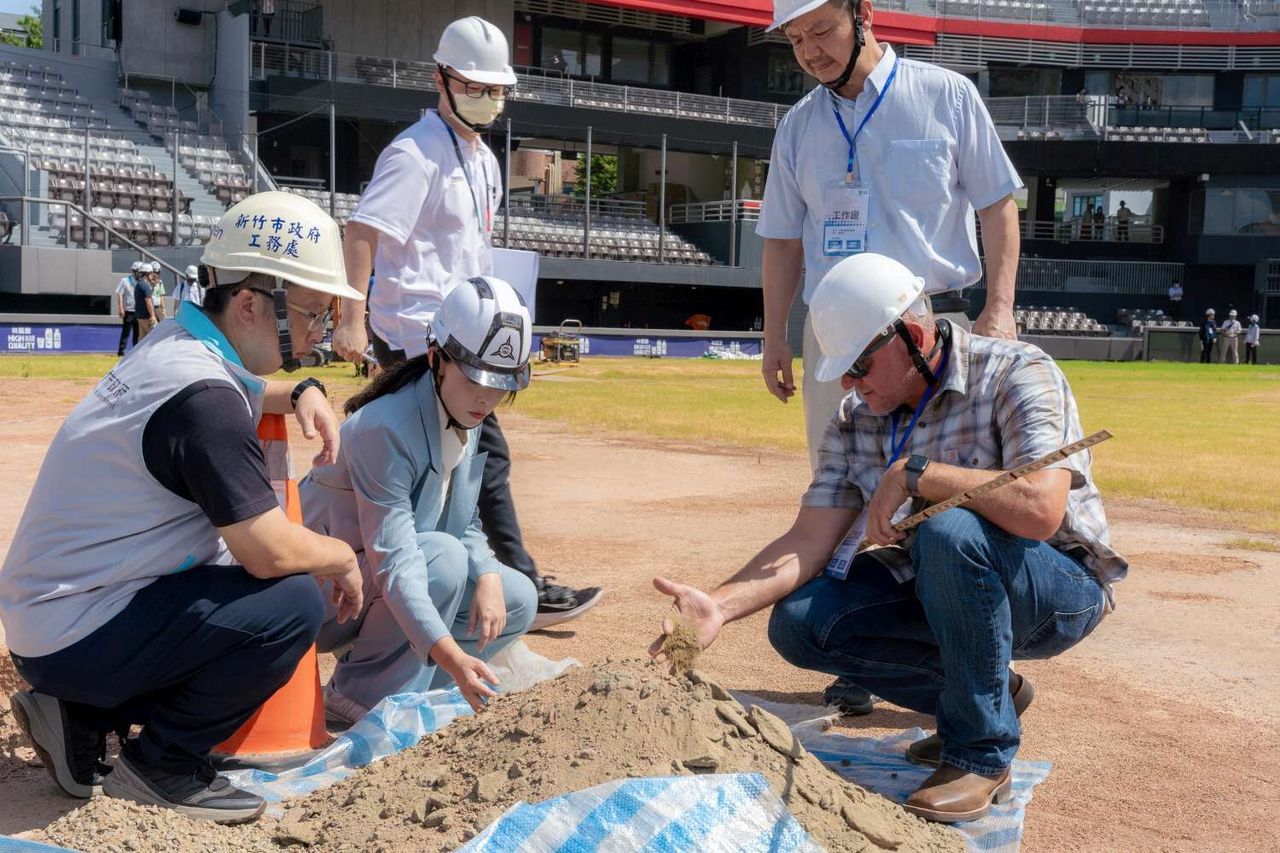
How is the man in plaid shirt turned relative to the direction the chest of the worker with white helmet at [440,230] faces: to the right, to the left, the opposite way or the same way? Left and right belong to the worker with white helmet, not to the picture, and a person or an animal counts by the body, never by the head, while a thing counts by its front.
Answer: to the right

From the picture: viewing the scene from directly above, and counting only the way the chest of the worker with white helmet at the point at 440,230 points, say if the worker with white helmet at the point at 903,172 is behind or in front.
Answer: in front

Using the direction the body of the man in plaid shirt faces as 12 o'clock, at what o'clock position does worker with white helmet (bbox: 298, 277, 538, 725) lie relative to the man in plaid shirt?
The worker with white helmet is roughly at 2 o'clock from the man in plaid shirt.

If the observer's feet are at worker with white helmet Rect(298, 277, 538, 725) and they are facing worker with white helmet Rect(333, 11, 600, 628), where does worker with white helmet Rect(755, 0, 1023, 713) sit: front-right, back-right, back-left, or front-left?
front-right

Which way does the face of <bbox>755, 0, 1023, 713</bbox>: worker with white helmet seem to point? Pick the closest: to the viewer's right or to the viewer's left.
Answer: to the viewer's left

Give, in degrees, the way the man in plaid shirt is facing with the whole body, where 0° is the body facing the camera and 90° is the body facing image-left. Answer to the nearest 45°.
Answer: approximately 45°

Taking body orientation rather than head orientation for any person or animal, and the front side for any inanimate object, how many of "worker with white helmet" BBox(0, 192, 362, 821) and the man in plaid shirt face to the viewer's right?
1

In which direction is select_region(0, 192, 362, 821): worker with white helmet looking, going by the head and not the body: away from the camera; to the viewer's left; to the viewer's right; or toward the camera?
to the viewer's right

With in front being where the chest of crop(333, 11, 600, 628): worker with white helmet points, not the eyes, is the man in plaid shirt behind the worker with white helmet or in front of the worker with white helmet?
in front

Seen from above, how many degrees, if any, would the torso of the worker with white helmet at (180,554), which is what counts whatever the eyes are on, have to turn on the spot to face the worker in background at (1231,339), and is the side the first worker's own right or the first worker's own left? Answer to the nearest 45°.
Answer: approximately 45° to the first worker's own left

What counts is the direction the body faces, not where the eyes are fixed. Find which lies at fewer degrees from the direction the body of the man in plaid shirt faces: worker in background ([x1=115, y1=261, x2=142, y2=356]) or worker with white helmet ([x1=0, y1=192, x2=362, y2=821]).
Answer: the worker with white helmet

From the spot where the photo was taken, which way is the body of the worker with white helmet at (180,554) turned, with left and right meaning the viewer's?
facing to the right of the viewer

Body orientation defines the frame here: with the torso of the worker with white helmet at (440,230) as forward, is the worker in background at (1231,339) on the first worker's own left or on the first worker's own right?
on the first worker's own left

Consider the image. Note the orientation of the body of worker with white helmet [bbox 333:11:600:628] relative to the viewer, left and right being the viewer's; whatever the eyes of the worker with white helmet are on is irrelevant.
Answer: facing the viewer and to the right of the viewer

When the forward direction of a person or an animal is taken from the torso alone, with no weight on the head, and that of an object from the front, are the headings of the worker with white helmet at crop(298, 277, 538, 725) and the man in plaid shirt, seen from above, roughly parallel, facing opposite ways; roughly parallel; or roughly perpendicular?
roughly perpendicular
